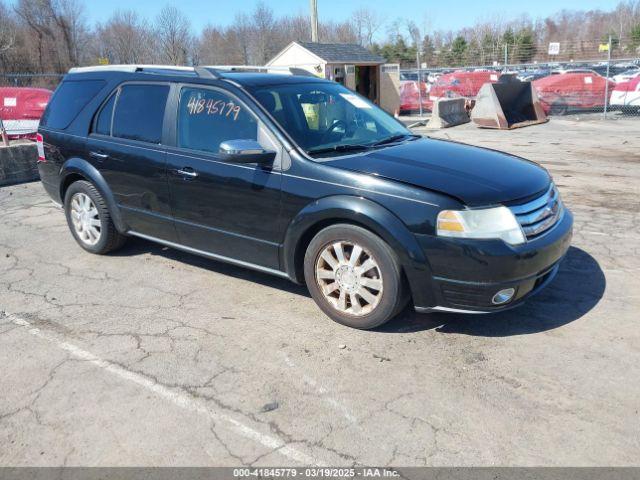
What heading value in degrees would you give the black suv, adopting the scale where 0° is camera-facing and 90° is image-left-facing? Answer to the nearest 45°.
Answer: approximately 315°

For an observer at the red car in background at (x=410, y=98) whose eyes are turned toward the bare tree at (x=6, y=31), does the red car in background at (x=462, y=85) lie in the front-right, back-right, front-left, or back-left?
back-right

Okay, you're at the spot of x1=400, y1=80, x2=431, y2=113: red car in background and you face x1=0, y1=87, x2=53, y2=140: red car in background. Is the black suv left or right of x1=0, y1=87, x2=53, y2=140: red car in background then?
left

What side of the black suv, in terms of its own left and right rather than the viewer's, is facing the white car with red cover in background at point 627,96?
left

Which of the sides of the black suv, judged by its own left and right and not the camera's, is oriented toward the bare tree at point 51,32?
back

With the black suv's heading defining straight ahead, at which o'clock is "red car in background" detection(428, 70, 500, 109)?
The red car in background is roughly at 8 o'clock from the black suv.

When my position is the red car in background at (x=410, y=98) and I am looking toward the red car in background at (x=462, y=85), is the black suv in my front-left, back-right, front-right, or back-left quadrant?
back-right
